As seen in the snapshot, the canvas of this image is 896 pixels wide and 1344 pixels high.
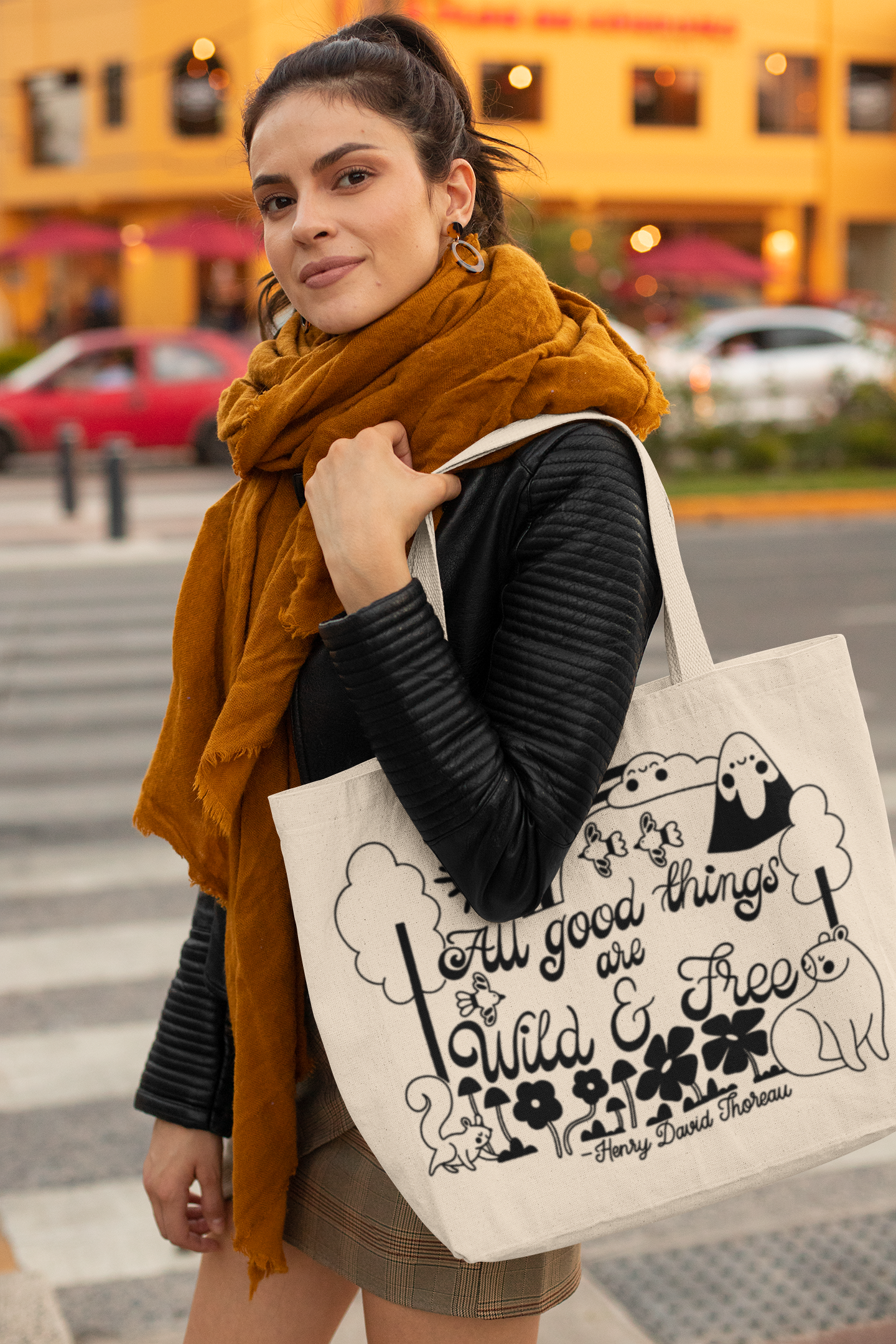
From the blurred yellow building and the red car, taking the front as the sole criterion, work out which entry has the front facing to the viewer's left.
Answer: the red car

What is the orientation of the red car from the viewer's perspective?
to the viewer's left

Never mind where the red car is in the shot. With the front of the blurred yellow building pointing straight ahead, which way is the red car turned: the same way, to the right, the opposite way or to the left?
to the right

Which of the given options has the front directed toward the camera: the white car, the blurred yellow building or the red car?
the blurred yellow building

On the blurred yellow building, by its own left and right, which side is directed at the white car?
front

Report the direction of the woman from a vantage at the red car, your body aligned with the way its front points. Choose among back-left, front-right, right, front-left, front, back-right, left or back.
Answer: left

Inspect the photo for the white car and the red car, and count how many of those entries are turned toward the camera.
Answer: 0

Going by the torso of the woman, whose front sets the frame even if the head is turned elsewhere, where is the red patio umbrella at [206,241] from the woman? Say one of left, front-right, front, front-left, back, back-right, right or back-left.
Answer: back-right

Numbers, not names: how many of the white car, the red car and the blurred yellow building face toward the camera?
1

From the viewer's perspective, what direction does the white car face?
to the viewer's left

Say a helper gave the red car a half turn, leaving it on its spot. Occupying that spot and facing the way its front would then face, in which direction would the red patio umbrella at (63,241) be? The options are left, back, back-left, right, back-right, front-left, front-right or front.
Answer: left
